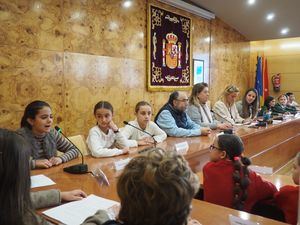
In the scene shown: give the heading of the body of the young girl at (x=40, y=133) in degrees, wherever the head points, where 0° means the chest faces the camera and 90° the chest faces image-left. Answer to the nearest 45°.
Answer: approximately 315°

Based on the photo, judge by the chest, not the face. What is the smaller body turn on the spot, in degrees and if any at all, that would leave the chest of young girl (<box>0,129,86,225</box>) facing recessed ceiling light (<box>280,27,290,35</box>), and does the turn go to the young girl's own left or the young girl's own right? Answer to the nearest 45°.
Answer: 0° — they already face it

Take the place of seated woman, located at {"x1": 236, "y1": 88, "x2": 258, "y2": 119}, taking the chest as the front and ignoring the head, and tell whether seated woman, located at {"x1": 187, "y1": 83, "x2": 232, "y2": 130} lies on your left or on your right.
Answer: on your right

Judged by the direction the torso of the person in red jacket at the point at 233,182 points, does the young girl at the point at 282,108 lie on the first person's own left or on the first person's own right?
on the first person's own right

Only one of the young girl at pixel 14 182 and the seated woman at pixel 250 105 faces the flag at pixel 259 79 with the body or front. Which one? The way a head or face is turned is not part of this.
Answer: the young girl

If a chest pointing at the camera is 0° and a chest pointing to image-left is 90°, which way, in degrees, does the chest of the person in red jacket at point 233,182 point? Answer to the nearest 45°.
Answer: approximately 135°

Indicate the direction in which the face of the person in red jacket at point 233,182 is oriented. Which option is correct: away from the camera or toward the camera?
away from the camera

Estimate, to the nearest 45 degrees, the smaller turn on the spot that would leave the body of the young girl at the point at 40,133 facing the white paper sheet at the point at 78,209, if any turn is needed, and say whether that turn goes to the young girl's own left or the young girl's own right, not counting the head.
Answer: approximately 45° to the young girl's own right

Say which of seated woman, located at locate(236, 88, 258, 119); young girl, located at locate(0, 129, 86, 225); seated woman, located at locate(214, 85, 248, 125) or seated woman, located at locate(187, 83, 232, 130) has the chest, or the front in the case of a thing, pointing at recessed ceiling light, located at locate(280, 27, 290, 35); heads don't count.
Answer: the young girl
